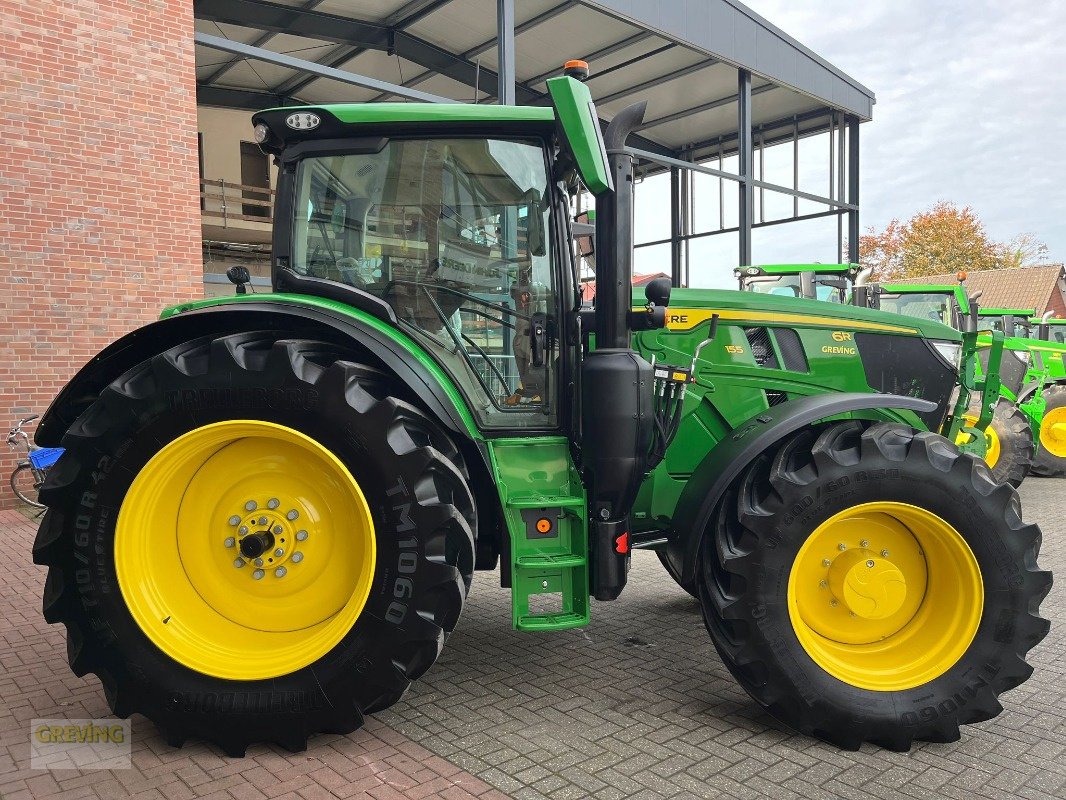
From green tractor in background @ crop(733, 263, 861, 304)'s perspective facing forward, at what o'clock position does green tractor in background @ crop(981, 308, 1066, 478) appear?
green tractor in background @ crop(981, 308, 1066, 478) is roughly at 10 o'clock from green tractor in background @ crop(733, 263, 861, 304).

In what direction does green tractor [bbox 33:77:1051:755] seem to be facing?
to the viewer's right

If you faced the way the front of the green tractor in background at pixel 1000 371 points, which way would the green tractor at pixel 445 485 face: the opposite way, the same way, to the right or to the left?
to the left

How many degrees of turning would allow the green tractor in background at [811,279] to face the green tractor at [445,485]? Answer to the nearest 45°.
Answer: approximately 45° to its right

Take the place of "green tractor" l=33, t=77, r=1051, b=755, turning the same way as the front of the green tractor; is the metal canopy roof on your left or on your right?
on your left

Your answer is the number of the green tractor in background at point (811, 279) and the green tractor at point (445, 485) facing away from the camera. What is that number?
0

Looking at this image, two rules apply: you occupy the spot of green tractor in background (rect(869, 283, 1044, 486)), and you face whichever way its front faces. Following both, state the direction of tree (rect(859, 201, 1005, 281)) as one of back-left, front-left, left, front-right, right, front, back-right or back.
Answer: back-left

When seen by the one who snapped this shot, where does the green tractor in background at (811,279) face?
facing the viewer and to the right of the viewer

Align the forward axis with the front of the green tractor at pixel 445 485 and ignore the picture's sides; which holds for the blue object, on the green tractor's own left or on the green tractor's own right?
on the green tractor's own left

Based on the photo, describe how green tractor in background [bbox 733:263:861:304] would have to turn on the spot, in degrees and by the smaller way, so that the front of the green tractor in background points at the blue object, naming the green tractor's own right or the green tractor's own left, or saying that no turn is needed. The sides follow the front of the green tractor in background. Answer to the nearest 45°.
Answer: approximately 90° to the green tractor's own right

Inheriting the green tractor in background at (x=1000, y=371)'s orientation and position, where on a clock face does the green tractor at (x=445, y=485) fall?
The green tractor is roughly at 2 o'clock from the green tractor in background.

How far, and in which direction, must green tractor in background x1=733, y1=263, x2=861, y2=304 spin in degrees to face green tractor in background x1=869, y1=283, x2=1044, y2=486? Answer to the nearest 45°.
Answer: approximately 45° to its left

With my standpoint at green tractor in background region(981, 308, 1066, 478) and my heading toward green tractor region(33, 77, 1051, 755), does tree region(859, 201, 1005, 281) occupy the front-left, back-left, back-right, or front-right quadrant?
back-right
